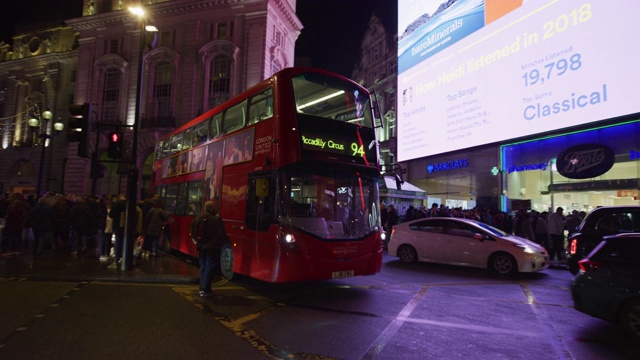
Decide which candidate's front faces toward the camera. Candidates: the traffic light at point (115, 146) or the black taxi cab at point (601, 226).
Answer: the traffic light

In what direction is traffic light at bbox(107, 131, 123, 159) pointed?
toward the camera

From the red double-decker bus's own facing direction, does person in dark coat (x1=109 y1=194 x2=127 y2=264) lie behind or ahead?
behind

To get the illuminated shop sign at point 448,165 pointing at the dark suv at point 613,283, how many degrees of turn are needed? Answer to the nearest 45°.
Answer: approximately 45° to its left

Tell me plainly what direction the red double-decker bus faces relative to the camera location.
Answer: facing the viewer and to the right of the viewer

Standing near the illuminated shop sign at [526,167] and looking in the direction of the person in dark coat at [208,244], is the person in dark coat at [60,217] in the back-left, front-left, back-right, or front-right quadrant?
front-right

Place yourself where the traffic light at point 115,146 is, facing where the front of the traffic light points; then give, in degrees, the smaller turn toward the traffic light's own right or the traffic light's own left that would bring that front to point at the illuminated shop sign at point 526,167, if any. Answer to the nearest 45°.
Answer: approximately 90° to the traffic light's own left

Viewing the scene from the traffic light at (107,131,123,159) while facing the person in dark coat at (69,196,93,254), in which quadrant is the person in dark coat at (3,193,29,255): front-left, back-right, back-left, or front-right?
front-left

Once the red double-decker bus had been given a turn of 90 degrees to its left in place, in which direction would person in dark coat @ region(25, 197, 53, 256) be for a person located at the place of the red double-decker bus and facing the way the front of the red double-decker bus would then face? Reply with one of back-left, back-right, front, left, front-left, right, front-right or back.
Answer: left

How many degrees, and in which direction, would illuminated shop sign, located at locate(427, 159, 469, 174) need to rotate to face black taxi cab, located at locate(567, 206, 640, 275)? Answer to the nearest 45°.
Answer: approximately 45° to its left

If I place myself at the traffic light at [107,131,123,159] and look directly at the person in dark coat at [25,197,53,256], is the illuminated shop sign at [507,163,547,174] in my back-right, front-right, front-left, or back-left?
back-right

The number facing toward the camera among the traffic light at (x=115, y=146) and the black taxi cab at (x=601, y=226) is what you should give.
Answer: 1

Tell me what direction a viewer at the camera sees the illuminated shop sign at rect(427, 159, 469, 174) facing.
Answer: facing the viewer and to the left of the viewer

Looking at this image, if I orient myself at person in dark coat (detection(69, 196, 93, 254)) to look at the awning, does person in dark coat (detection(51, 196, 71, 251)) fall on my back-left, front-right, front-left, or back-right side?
back-left

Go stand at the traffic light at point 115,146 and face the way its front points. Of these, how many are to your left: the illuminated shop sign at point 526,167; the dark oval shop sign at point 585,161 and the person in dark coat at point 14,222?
2
